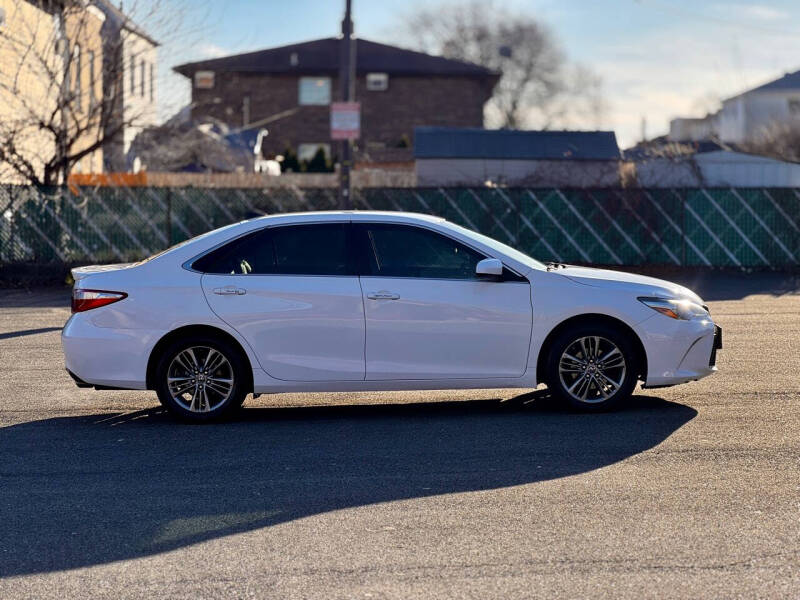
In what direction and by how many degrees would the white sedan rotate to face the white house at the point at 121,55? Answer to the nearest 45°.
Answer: approximately 90° to its left

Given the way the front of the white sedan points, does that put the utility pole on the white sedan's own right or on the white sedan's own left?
on the white sedan's own left

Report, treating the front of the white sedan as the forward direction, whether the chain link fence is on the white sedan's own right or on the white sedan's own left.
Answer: on the white sedan's own left

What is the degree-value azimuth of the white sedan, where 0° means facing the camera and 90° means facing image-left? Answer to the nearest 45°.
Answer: approximately 270°
